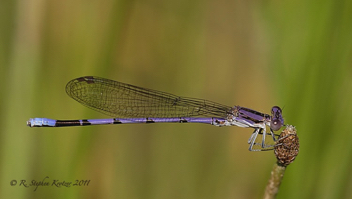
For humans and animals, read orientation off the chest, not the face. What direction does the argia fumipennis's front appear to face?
to the viewer's right
